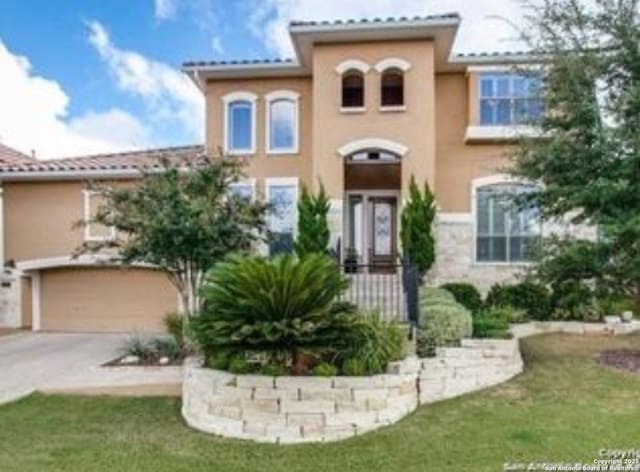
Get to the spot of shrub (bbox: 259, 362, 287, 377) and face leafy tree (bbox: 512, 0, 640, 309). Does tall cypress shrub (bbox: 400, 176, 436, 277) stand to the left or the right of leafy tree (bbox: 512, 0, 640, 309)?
left

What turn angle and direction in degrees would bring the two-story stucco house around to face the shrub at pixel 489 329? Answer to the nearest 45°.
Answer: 0° — it already faces it

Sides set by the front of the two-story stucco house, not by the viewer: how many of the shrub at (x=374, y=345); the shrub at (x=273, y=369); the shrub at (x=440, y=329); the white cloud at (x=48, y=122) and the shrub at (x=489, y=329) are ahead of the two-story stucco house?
4

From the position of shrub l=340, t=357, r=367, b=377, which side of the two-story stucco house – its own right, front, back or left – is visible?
front

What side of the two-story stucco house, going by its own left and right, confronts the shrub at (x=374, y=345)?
front

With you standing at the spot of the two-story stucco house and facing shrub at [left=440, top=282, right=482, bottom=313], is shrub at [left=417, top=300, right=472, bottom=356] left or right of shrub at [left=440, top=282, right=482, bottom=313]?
right

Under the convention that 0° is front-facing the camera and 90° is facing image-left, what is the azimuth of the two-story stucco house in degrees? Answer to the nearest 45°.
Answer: approximately 0°

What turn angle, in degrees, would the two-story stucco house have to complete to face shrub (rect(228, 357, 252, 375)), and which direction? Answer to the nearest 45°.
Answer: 0° — it already faces it

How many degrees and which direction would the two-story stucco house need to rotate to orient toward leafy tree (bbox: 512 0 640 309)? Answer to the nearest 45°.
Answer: approximately 45° to its left

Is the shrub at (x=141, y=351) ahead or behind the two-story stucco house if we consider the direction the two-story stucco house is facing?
ahead

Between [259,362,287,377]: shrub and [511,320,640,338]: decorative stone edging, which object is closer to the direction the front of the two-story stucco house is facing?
the shrub
